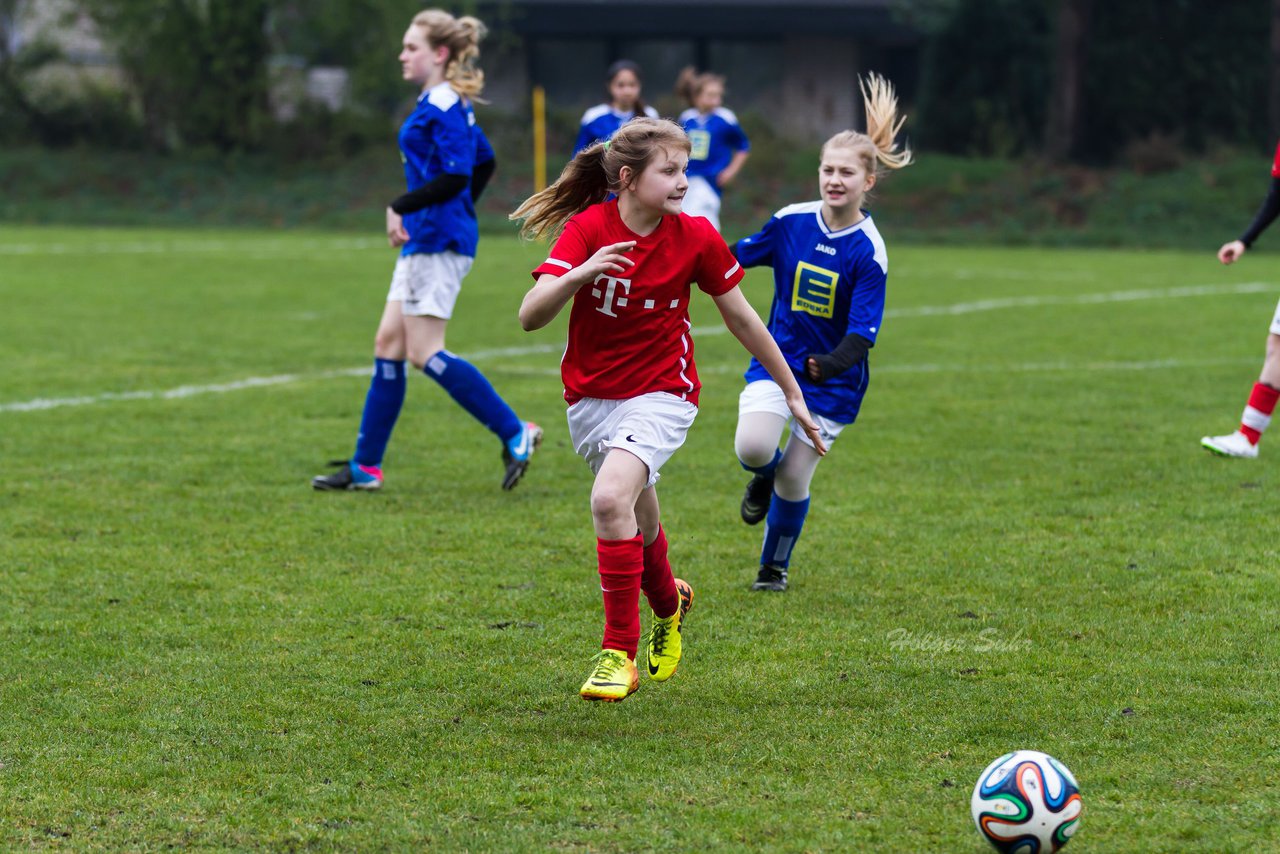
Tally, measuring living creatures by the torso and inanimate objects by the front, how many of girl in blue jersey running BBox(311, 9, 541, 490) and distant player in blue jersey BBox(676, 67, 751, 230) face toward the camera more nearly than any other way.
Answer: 1

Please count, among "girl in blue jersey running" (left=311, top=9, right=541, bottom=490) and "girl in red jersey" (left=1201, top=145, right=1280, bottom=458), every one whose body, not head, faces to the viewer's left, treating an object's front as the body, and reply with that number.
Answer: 2

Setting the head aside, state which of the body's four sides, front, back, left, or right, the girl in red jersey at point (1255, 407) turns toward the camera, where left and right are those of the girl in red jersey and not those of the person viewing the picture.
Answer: left

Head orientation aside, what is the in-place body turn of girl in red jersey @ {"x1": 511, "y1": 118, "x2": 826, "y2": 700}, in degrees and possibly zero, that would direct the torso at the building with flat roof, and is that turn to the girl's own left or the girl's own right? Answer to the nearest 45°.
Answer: approximately 180°

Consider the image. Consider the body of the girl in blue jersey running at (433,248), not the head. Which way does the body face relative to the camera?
to the viewer's left

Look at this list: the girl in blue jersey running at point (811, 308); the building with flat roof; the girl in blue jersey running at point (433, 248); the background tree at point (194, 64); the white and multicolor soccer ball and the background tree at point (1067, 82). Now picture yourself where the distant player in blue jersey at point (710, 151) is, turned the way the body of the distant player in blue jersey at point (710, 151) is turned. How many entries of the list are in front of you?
3

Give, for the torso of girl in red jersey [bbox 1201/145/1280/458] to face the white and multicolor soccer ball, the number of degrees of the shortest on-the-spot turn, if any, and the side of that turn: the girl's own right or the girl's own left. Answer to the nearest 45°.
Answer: approximately 90° to the girl's own left

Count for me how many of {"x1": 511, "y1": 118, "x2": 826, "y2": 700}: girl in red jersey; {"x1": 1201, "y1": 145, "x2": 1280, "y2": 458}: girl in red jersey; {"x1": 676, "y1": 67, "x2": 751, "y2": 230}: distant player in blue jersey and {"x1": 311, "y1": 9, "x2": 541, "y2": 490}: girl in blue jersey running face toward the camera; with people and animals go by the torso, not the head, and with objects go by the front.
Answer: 2

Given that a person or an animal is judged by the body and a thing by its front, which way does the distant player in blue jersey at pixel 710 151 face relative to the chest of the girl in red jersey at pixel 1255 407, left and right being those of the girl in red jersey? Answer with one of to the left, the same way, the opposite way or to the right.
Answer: to the left
